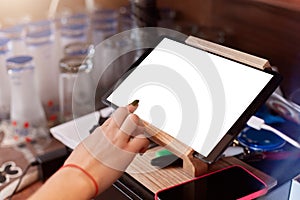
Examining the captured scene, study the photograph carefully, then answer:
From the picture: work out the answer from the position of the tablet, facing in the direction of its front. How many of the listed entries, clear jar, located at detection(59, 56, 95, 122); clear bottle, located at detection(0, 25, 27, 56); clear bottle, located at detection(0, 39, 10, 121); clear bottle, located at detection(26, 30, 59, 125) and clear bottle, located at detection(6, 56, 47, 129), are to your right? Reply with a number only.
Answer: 5

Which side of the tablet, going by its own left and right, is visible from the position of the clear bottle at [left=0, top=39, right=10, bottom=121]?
right

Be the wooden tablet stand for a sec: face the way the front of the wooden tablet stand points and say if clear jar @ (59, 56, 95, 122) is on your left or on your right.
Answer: on your right

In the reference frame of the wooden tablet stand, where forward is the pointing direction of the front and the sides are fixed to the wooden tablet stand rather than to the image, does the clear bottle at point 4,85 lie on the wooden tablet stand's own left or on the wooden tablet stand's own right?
on the wooden tablet stand's own right

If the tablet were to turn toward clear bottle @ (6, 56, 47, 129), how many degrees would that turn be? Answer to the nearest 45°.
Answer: approximately 90° to its right

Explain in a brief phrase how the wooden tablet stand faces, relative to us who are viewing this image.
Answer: facing the viewer and to the left of the viewer

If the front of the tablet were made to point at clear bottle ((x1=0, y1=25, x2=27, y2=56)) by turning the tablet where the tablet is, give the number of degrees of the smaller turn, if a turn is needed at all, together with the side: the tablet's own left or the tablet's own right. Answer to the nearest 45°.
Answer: approximately 90° to the tablet's own right

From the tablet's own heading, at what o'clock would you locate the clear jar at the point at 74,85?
The clear jar is roughly at 3 o'clock from the tablet.

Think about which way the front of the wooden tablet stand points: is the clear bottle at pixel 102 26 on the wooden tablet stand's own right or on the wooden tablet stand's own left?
on the wooden tablet stand's own right
